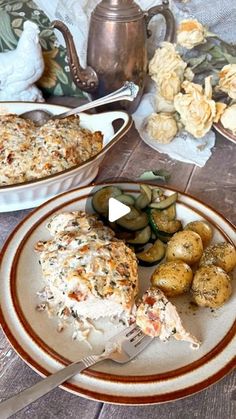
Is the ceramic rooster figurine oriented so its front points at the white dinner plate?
no

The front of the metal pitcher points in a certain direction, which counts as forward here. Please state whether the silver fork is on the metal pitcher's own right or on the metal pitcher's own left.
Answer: on the metal pitcher's own left

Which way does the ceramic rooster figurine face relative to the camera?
to the viewer's right

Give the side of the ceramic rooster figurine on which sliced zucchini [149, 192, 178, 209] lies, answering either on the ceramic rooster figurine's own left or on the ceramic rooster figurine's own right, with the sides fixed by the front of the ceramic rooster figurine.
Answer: on the ceramic rooster figurine's own right

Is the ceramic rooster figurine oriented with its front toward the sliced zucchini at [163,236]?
no

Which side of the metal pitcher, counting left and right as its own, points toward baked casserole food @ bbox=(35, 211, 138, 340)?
left

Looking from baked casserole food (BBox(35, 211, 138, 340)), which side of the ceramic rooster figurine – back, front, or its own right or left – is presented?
right

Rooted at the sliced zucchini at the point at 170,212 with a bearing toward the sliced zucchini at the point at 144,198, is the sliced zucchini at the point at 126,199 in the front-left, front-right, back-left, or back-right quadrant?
front-left

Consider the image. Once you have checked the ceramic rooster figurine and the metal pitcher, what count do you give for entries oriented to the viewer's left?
1

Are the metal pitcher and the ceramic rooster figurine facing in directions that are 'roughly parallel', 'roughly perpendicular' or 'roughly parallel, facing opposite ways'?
roughly parallel, facing opposite ways

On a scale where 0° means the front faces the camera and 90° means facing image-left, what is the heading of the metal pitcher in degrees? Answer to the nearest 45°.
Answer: approximately 90°

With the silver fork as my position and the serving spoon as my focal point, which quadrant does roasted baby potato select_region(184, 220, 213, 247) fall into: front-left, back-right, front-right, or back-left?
front-right

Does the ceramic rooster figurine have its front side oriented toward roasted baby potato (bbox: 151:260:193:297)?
no

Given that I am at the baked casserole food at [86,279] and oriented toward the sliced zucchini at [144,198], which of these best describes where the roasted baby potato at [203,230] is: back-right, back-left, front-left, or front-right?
front-right
